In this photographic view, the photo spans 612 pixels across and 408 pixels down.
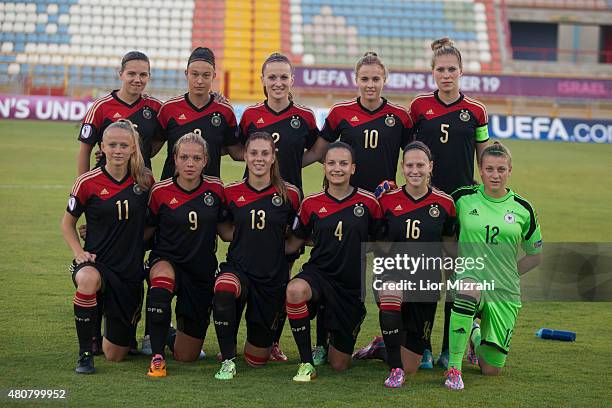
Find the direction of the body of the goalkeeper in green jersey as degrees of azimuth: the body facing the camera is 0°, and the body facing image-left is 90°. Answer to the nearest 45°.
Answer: approximately 0°

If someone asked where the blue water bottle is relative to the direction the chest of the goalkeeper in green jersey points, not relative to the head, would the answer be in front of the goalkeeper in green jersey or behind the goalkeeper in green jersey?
behind
